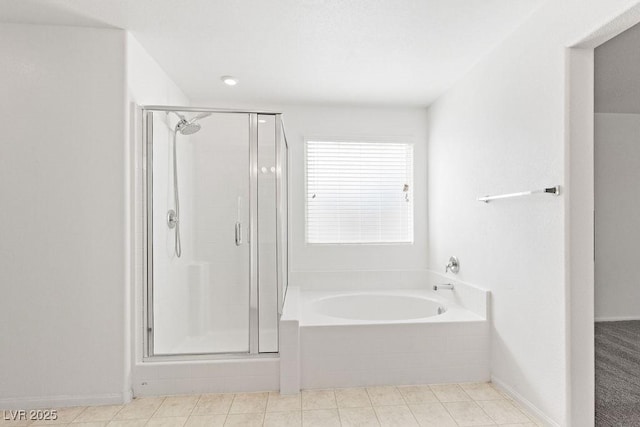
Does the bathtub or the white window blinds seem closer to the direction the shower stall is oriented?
the bathtub

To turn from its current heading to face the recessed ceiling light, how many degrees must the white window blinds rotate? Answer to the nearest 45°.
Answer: approximately 45° to its right

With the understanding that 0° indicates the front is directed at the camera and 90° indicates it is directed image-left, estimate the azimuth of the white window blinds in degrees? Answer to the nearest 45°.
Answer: approximately 0°

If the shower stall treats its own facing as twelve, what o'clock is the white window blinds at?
The white window blinds is roughly at 8 o'clock from the shower stall.

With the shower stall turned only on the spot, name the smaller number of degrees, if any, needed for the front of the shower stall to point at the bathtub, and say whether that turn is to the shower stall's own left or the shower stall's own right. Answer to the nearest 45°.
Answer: approximately 90° to the shower stall's own left

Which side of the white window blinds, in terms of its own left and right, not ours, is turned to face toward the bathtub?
front

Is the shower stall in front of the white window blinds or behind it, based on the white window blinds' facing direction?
in front

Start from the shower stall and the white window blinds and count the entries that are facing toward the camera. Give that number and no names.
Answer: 2

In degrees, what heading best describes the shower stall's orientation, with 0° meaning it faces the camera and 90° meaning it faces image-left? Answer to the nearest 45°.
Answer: approximately 0°
